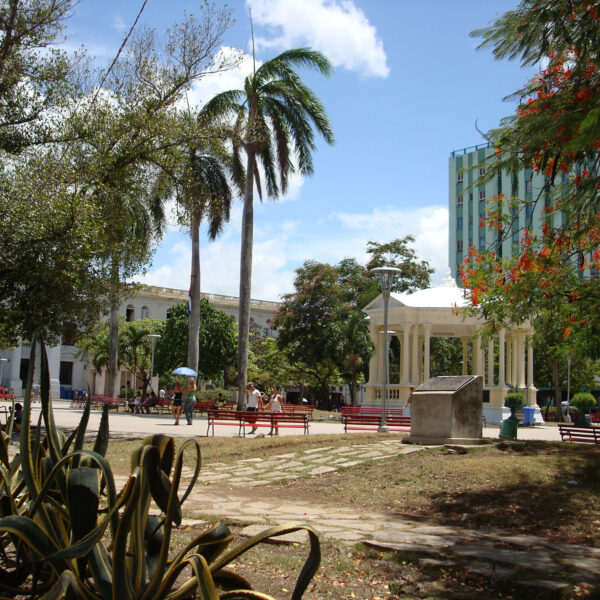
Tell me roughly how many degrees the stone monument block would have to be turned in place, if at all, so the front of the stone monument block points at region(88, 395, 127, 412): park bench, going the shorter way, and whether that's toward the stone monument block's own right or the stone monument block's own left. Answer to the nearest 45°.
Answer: approximately 90° to the stone monument block's own right
